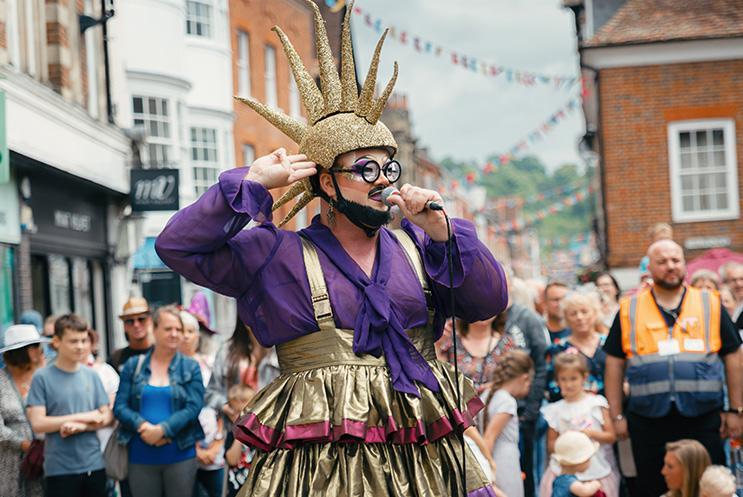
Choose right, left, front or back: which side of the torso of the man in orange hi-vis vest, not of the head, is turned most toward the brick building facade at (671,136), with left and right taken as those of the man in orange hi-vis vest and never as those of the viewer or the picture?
back

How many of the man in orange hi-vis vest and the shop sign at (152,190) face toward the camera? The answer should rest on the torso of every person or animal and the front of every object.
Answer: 2

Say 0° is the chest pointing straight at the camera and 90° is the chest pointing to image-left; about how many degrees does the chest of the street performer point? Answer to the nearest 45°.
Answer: approximately 315°

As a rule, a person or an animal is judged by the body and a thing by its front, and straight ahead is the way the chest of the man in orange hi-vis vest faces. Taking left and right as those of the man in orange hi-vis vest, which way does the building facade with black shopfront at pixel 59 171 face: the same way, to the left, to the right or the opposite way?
to the left

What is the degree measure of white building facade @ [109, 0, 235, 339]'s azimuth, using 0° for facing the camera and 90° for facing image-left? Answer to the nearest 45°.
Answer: approximately 315°

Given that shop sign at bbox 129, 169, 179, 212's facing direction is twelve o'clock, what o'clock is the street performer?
The street performer is roughly at 12 o'clock from the shop sign.
